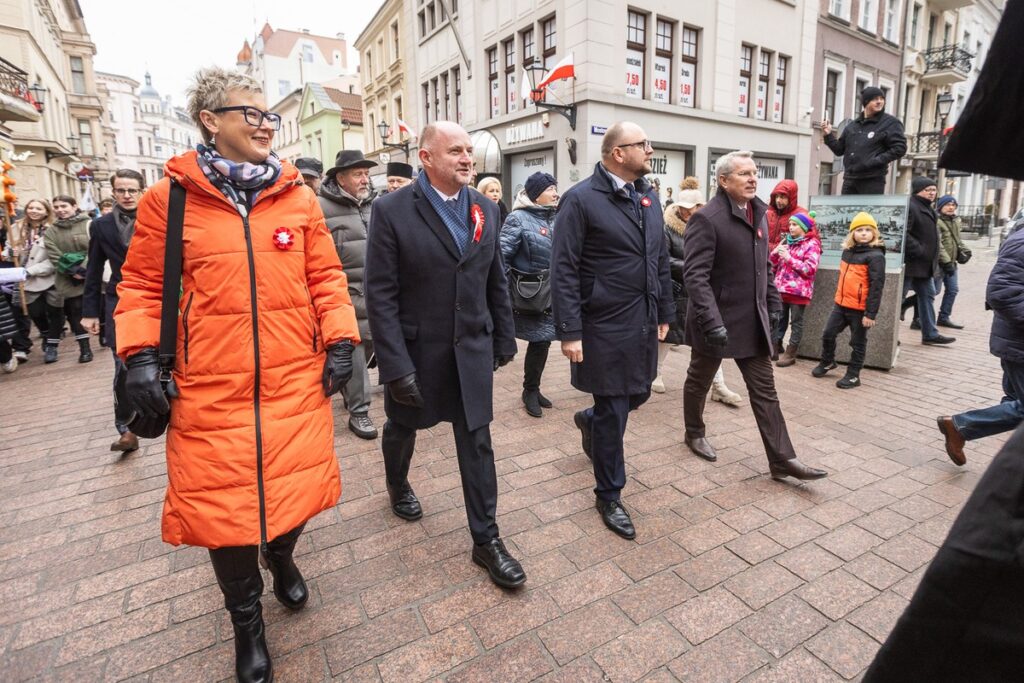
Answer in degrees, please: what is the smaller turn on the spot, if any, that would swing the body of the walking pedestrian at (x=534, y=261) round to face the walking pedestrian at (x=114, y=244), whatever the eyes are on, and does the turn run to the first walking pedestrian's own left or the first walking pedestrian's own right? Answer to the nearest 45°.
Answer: approximately 135° to the first walking pedestrian's own right

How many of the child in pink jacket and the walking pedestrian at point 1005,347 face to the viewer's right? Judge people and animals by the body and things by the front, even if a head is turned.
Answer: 1

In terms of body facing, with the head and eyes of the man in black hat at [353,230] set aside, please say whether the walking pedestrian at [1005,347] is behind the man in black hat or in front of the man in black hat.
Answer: in front

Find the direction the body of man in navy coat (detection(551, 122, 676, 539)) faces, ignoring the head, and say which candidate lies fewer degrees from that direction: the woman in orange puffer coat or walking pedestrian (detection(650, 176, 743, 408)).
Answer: the woman in orange puffer coat

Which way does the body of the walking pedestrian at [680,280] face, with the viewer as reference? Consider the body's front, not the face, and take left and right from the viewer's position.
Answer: facing the viewer and to the right of the viewer

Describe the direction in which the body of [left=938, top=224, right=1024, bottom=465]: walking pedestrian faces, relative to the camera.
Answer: to the viewer's right

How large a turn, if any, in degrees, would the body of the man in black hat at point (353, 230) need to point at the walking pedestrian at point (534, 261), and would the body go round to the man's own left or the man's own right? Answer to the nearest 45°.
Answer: approximately 45° to the man's own left

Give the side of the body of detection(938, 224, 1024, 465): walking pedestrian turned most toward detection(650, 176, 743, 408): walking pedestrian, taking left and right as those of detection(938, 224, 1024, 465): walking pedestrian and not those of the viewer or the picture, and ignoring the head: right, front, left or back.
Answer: back

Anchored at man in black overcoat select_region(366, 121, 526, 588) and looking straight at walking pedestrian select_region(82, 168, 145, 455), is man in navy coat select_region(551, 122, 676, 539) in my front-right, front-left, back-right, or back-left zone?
back-right

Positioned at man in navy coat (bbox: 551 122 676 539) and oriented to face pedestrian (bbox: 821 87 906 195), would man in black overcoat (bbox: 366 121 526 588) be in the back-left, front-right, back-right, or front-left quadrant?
back-left

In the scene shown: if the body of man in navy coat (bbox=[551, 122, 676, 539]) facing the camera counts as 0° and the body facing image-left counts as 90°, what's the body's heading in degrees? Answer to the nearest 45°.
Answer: approximately 315°
